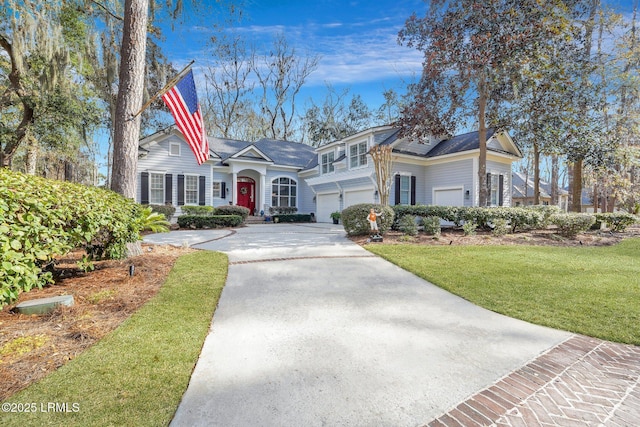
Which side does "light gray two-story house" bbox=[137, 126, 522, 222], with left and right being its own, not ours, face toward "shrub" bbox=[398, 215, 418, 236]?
front

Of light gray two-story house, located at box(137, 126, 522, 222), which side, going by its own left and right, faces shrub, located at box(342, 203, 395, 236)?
front

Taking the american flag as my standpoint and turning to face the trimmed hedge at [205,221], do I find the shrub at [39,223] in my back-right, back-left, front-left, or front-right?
back-left

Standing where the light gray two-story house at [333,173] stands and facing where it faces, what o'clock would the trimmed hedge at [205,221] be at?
The trimmed hedge is roughly at 2 o'clock from the light gray two-story house.

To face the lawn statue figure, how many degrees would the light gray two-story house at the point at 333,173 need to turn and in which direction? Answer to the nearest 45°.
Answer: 0° — it already faces it

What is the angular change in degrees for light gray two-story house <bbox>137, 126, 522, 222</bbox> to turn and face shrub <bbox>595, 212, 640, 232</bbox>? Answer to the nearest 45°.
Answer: approximately 90° to its left

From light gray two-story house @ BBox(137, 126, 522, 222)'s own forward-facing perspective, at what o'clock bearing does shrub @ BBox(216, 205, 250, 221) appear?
The shrub is roughly at 3 o'clock from the light gray two-story house.

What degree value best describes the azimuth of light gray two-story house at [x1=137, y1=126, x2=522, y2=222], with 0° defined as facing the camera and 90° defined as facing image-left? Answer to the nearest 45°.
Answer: approximately 0°

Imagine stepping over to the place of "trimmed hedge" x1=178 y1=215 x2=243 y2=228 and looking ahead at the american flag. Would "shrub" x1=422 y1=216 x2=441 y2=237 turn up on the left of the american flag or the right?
left
